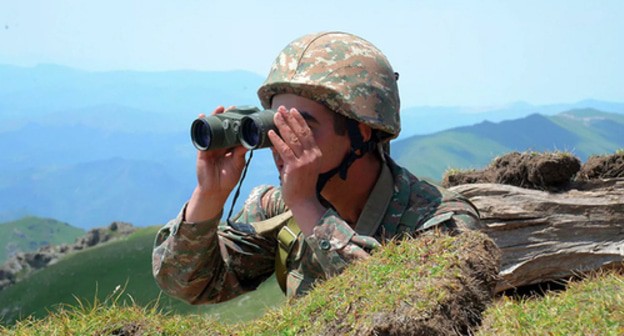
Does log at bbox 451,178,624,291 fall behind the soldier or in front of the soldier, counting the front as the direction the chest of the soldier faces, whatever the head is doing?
behind

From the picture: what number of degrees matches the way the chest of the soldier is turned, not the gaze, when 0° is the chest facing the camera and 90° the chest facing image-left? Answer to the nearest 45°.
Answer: approximately 45°
